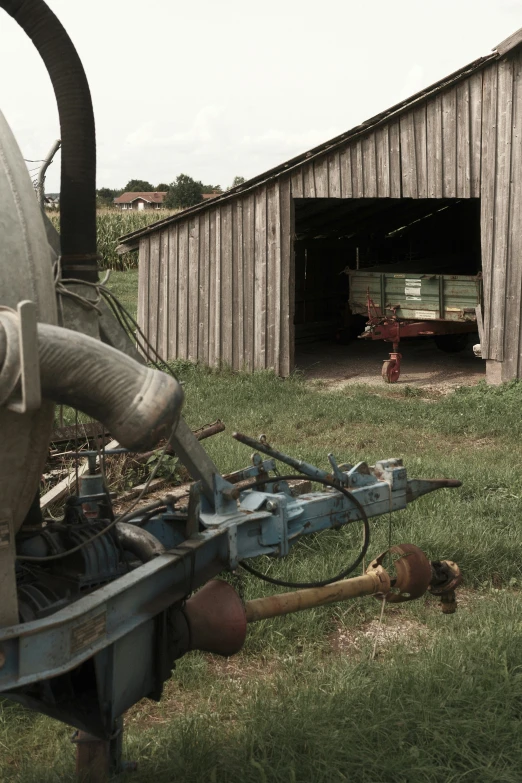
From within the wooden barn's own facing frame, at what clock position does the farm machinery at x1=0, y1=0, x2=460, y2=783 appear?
The farm machinery is roughly at 12 o'clock from the wooden barn.

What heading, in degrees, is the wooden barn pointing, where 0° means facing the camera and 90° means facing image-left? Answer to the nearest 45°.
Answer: approximately 0°
